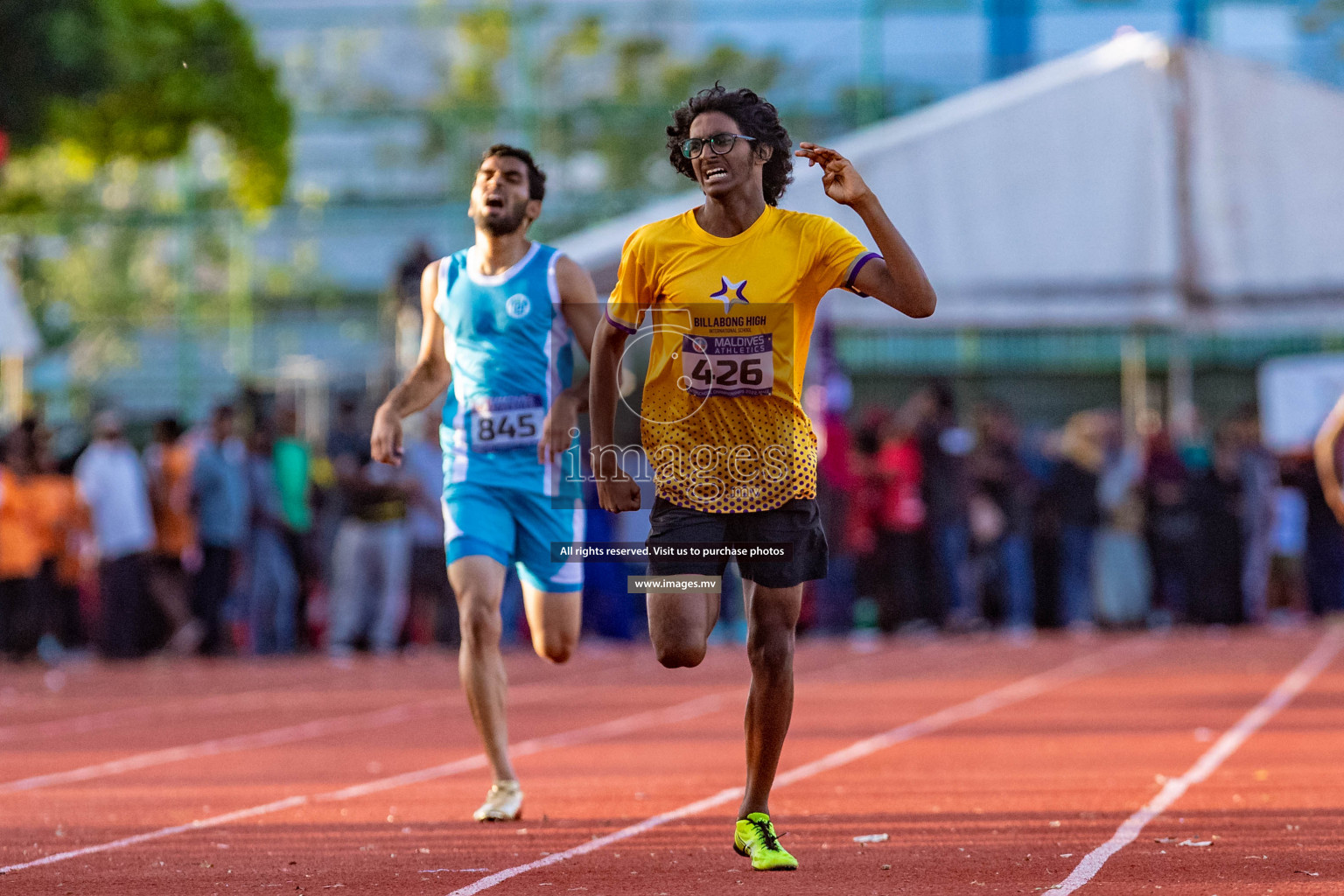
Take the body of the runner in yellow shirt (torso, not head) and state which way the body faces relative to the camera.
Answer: toward the camera

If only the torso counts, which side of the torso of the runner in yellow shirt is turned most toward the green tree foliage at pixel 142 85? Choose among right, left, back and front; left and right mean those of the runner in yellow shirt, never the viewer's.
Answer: back

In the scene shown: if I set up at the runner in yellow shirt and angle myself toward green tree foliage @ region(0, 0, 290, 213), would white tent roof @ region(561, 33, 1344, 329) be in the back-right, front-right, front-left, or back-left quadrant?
front-right

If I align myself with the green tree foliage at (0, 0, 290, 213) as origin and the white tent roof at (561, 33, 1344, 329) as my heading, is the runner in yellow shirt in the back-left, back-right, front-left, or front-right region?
front-right

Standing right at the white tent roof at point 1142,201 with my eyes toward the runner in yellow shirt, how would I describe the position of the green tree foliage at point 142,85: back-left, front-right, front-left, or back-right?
back-right

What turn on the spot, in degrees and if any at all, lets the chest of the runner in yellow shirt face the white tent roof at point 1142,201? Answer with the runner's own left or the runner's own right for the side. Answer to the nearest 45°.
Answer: approximately 180°

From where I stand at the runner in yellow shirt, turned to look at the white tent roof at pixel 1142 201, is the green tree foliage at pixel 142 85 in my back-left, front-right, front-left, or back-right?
front-left
